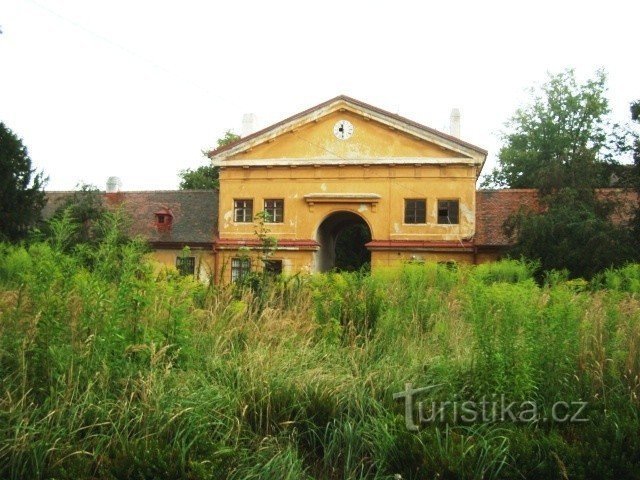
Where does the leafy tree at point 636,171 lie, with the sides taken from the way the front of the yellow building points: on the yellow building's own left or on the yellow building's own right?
on the yellow building's own left

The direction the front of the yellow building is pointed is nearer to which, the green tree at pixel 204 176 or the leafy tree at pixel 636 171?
the leafy tree

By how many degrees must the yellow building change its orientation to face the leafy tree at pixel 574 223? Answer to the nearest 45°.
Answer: approximately 45° to its left

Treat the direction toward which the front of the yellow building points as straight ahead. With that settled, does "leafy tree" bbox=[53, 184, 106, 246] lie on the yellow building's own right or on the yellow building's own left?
on the yellow building's own right

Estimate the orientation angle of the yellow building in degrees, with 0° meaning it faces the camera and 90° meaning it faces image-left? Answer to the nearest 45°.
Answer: approximately 0°

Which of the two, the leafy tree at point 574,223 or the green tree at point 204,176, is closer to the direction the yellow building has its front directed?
the leafy tree

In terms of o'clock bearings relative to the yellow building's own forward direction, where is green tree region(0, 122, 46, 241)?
The green tree is roughly at 2 o'clock from the yellow building.
